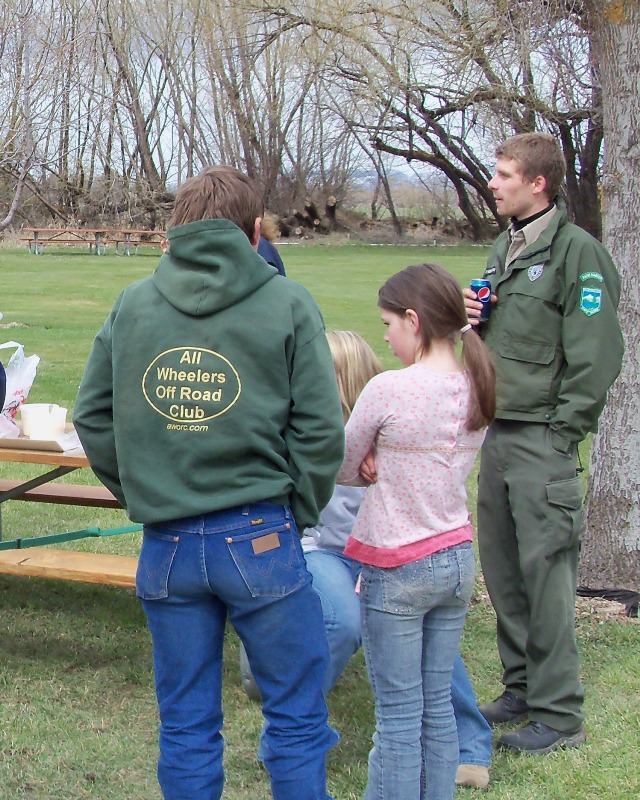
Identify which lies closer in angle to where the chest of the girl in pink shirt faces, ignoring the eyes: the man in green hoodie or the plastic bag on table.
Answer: the plastic bag on table

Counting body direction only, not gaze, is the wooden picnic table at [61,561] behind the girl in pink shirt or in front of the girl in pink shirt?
in front

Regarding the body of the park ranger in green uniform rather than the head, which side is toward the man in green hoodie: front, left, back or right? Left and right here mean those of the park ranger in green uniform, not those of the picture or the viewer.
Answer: front

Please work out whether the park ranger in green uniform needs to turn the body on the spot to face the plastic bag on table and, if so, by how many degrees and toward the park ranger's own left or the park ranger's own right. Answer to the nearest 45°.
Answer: approximately 45° to the park ranger's own right

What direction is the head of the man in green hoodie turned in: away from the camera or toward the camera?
away from the camera

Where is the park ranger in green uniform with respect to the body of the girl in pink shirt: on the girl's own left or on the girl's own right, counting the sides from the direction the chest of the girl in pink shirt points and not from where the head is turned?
on the girl's own right

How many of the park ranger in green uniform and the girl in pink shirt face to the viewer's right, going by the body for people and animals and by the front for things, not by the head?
0

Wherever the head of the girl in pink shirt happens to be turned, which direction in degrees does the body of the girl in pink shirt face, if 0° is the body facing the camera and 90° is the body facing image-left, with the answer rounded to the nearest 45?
approximately 135°

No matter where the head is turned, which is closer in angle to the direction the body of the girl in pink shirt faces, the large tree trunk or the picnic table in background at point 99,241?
the picnic table in background

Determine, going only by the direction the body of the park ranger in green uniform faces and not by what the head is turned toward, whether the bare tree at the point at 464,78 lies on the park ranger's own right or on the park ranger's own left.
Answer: on the park ranger's own right

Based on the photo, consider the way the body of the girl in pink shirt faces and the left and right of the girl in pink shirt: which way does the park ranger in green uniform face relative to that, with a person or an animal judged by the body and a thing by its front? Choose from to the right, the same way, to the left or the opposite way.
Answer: to the left

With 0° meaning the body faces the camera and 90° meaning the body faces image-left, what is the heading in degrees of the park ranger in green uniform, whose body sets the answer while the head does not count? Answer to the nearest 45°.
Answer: approximately 45°

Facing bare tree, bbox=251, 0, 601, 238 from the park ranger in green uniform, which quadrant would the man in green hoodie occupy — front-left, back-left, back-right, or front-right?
back-left
